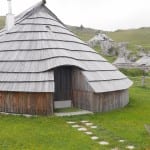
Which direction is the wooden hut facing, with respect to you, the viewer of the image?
facing the viewer
